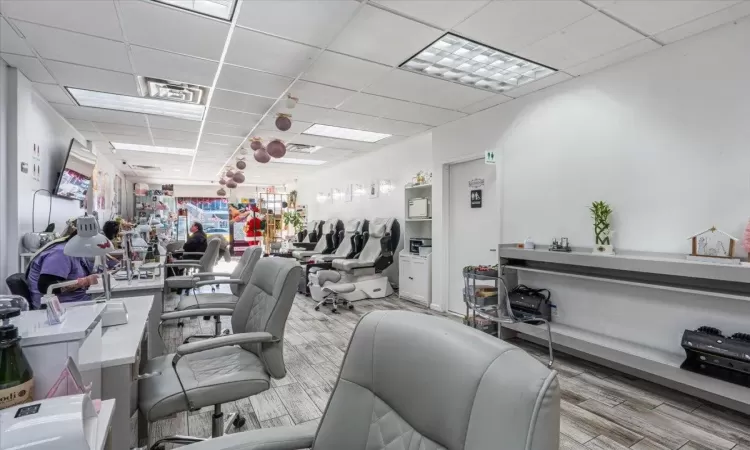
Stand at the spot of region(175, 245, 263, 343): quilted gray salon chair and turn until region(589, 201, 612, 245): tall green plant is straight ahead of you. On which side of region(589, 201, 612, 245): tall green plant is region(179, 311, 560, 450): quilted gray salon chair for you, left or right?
right

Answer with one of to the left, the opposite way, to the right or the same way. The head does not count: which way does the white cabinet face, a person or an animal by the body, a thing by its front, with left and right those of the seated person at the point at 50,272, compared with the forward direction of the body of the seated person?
the opposite way

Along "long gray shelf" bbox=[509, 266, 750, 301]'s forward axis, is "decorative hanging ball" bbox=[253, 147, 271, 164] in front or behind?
in front

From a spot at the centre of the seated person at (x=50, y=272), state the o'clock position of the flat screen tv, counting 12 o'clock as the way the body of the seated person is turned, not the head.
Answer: The flat screen tv is roughly at 9 o'clock from the seated person.

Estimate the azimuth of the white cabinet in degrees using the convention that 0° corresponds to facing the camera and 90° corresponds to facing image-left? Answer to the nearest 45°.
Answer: approximately 45°

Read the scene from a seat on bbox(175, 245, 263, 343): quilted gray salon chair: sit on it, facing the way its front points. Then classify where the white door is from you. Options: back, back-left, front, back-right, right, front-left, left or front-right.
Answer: back

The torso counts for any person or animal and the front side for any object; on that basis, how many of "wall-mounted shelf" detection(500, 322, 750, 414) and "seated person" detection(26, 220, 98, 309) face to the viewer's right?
1

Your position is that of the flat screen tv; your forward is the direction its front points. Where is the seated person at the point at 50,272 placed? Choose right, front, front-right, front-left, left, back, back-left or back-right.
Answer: front-right

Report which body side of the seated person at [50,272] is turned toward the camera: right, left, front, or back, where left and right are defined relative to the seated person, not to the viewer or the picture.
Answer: right

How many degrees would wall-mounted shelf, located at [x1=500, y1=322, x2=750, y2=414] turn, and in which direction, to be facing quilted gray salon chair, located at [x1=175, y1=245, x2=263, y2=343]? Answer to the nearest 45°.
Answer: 0° — it already faces it
